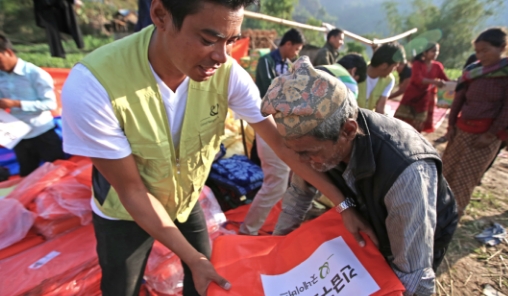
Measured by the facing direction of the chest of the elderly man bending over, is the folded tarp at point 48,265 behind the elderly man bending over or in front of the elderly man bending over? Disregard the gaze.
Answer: in front

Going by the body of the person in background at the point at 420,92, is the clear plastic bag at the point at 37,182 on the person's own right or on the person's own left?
on the person's own right

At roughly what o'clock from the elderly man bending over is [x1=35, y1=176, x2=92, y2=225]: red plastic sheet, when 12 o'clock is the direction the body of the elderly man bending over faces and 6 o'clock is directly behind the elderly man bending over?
The red plastic sheet is roughly at 12 o'clock from the elderly man bending over.

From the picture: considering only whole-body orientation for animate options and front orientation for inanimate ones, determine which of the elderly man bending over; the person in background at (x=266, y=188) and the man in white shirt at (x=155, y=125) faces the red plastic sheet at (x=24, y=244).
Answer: the elderly man bending over

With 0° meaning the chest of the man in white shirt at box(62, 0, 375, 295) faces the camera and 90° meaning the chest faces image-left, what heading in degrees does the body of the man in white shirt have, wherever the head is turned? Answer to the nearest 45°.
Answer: approximately 315°

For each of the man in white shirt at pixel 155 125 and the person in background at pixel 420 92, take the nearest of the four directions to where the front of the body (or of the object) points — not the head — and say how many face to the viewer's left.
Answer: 0

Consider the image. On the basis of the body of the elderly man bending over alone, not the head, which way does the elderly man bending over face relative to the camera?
to the viewer's left

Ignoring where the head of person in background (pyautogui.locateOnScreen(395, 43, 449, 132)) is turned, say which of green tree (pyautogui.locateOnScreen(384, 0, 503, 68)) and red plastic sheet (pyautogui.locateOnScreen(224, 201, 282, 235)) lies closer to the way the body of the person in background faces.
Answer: the red plastic sheet

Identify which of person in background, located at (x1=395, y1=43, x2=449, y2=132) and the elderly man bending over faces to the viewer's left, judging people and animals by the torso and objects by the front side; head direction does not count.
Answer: the elderly man bending over
